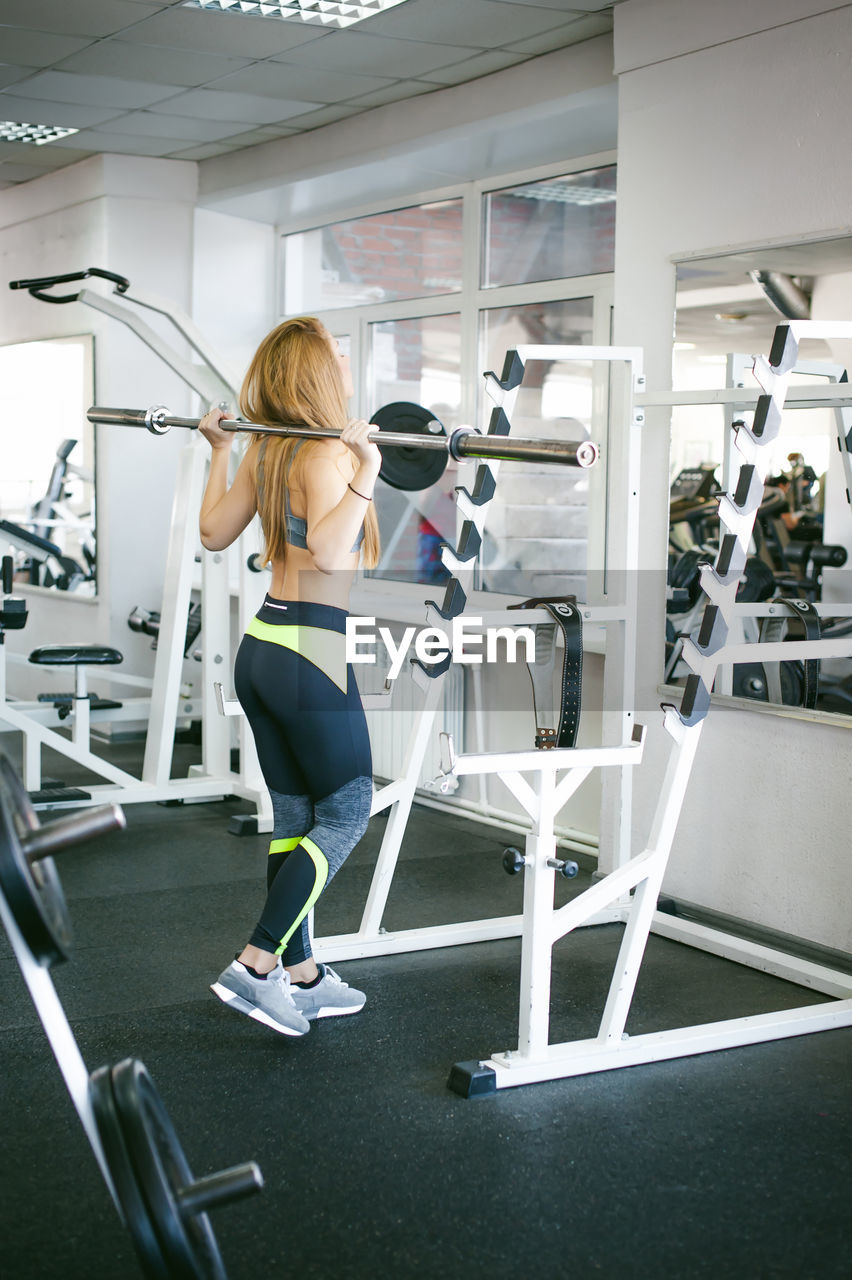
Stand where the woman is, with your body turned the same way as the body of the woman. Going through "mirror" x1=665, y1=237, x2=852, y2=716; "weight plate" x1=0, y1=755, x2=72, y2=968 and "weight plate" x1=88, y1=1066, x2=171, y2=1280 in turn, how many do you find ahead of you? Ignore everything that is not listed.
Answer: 1

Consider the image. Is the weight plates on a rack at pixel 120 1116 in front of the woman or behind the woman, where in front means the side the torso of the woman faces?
behind

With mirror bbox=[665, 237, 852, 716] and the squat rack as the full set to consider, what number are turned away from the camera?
0

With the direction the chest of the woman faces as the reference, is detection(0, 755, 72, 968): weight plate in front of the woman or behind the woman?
behind

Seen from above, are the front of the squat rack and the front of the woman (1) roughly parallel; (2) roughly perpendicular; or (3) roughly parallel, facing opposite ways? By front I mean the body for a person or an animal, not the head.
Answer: roughly parallel, facing opposite ways

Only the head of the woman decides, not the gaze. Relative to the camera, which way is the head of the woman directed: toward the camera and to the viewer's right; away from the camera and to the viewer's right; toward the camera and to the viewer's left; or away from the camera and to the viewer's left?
away from the camera and to the viewer's right

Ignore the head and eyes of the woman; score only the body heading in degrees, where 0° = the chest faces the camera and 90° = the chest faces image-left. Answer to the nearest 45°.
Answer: approximately 225°

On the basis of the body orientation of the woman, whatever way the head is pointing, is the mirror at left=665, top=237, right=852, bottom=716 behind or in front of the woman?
in front

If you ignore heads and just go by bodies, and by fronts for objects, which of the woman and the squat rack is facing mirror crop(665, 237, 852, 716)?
the woman

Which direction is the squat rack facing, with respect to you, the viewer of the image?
facing the viewer and to the left of the viewer

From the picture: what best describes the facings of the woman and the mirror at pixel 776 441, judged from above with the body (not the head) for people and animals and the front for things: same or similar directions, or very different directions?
very different directions

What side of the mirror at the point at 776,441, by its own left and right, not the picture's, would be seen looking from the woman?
front

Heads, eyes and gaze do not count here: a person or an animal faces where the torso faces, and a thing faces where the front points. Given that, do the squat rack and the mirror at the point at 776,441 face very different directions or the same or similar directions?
same or similar directions
